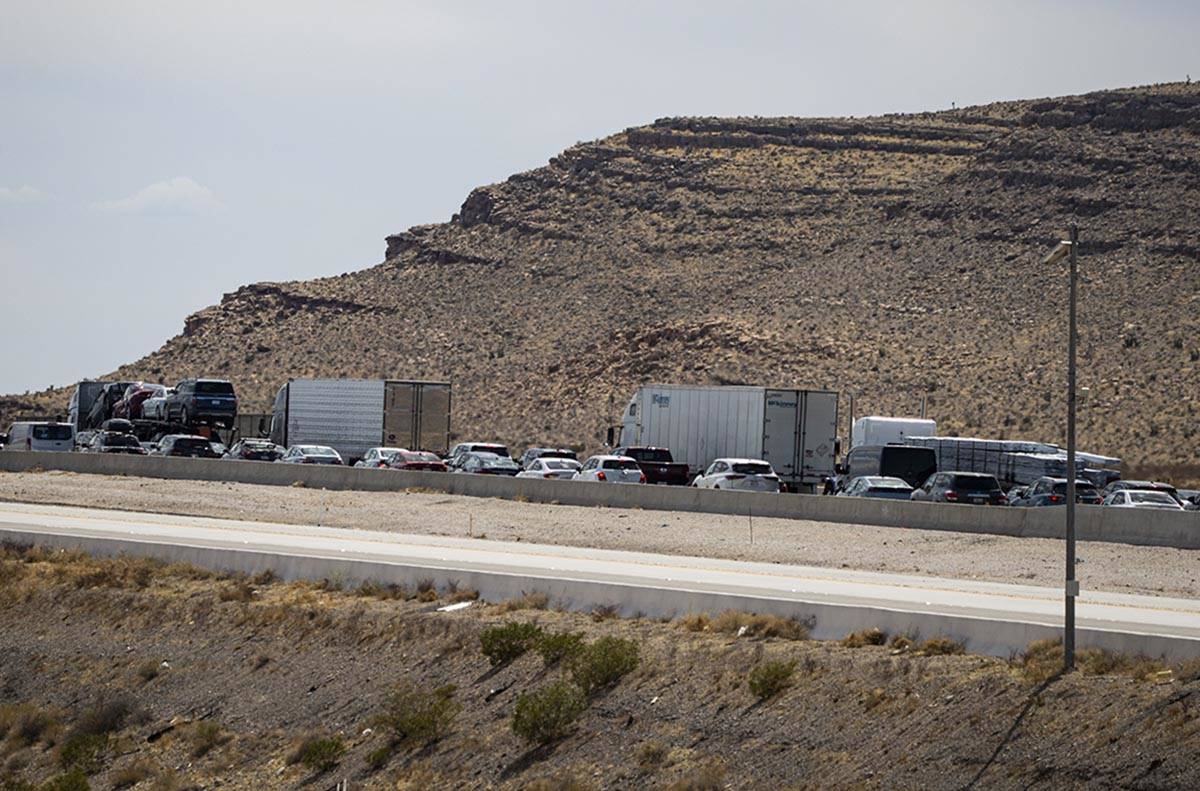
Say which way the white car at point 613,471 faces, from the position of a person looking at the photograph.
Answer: facing away from the viewer and to the left of the viewer

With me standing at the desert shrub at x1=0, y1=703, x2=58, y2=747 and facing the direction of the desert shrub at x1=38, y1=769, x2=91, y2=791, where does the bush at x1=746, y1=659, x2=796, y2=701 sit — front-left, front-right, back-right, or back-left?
front-left

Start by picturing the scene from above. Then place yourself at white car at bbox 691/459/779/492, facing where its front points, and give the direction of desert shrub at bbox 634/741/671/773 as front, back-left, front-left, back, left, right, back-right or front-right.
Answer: back-left

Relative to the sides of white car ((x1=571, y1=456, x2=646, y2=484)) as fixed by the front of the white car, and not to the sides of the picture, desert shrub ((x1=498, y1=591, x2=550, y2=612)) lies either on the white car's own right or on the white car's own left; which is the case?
on the white car's own left

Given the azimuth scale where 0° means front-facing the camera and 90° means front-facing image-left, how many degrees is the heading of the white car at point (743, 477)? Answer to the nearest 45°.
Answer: approximately 135°

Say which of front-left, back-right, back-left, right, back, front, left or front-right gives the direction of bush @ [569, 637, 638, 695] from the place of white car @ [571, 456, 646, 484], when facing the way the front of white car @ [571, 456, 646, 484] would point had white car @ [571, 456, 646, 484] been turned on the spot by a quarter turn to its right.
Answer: back-right

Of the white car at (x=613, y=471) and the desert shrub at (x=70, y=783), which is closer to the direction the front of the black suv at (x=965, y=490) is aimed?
the white car

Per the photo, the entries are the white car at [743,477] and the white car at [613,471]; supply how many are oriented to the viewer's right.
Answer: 0

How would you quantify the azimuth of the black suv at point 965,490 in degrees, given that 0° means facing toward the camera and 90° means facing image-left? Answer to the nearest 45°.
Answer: approximately 135°

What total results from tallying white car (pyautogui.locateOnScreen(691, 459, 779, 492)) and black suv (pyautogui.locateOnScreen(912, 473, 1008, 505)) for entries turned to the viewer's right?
0

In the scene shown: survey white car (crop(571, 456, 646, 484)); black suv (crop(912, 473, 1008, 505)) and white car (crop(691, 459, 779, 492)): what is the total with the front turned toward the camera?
0
